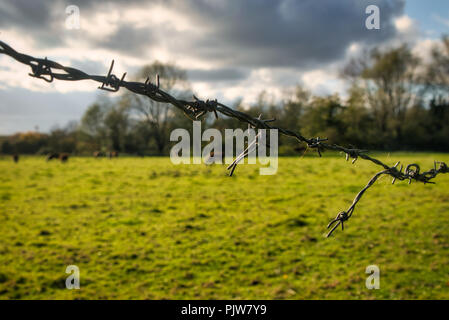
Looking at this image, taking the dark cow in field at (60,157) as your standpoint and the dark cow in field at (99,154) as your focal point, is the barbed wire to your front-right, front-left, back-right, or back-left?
back-right
